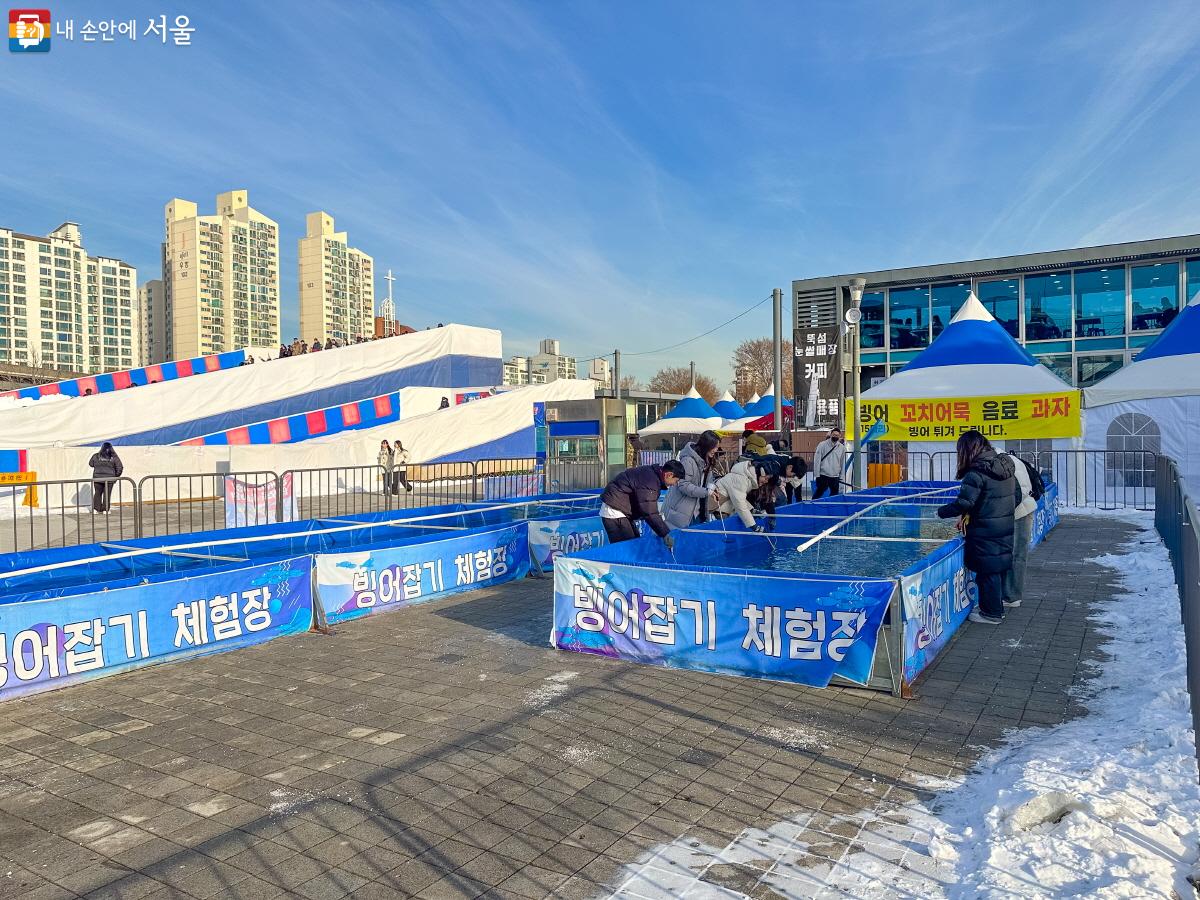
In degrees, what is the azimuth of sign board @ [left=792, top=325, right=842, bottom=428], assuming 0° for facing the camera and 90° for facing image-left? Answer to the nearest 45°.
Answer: approximately 0°

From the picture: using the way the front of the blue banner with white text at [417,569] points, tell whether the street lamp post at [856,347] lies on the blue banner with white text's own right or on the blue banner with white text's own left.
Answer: on the blue banner with white text's own left

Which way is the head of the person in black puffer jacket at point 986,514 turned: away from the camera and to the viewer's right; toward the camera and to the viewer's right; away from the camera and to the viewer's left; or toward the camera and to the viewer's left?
away from the camera and to the viewer's left

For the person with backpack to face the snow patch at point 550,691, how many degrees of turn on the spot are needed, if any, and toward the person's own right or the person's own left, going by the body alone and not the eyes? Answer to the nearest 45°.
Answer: approximately 45° to the person's own left

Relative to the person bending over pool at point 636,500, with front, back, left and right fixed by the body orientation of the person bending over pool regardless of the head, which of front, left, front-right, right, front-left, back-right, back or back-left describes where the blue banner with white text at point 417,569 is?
back

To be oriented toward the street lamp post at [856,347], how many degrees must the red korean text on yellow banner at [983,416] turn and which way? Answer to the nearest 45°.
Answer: approximately 45° to its right

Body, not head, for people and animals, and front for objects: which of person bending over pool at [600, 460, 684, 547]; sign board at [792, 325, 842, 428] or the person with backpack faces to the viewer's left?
the person with backpack

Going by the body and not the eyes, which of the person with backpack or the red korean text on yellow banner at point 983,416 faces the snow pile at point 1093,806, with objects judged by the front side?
the red korean text on yellow banner

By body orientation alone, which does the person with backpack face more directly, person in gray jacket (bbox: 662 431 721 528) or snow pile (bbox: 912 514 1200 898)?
the person in gray jacket
